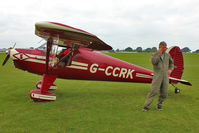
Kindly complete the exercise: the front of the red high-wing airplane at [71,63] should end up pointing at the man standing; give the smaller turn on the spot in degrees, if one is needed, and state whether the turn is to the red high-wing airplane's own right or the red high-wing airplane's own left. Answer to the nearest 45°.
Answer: approximately 135° to the red high-wing airplane's own left

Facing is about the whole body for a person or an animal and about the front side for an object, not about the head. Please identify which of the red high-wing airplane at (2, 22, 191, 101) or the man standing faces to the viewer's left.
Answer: the red high-wing airplane

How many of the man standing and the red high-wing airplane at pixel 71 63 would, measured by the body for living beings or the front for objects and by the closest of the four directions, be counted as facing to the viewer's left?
1

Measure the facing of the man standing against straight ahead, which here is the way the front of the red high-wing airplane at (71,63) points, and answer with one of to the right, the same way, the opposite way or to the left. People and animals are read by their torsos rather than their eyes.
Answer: to the left

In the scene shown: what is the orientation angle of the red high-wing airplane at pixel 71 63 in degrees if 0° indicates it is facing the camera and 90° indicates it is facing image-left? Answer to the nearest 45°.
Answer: approximately 90°

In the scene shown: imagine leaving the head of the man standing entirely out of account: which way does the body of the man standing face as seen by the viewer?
toward the camera
